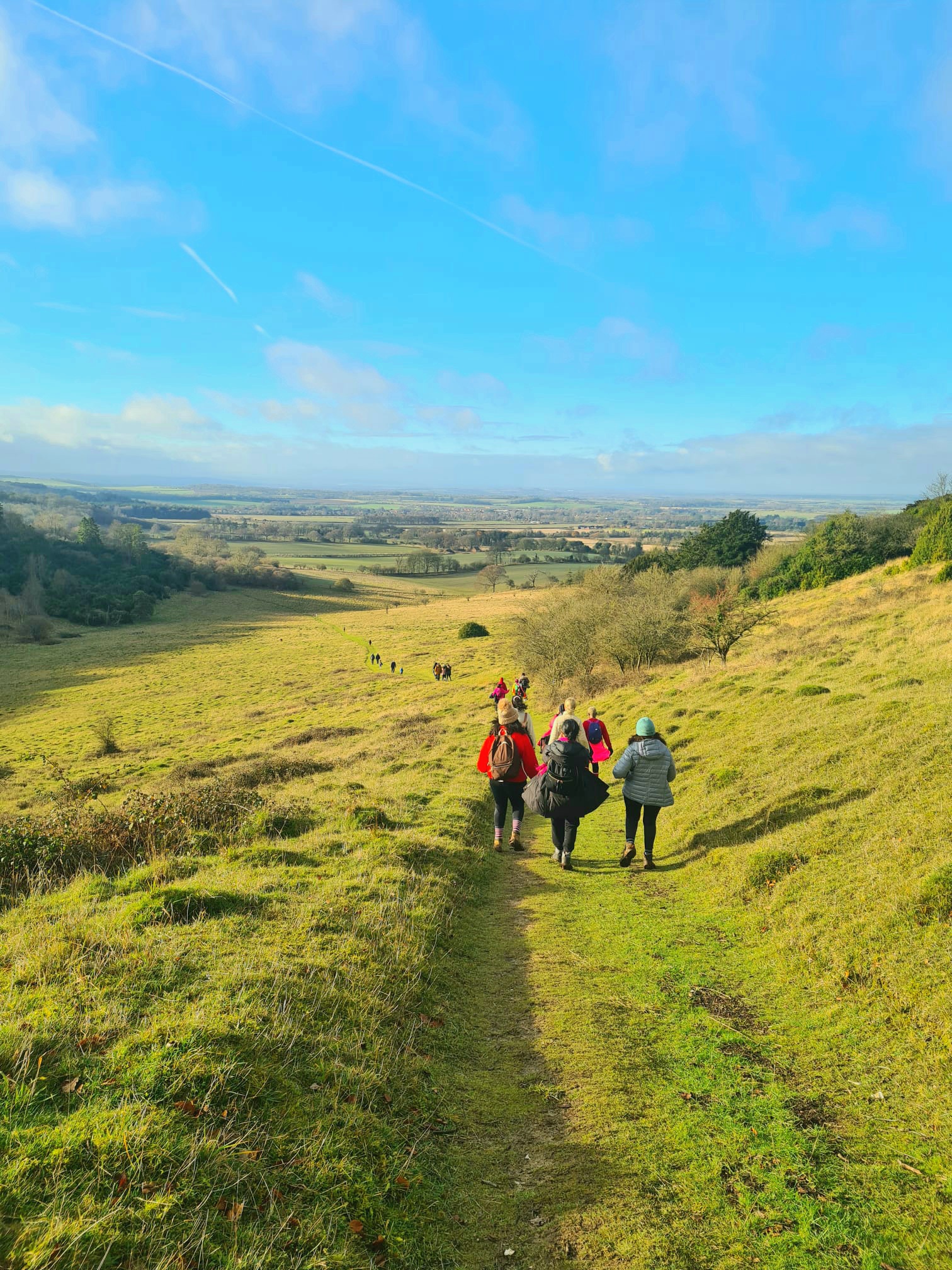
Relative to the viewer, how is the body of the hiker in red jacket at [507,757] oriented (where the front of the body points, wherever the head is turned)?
away from the camera

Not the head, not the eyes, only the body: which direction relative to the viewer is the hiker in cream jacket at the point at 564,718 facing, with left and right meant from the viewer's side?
facing away from the viewer

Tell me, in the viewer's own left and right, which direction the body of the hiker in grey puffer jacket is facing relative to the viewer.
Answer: facing away from the viewer

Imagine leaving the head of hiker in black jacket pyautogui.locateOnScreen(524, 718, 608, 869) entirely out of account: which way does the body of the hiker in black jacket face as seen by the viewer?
away from the camera

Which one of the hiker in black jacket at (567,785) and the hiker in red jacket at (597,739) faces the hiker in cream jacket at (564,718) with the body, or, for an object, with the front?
the hiker in black jacket

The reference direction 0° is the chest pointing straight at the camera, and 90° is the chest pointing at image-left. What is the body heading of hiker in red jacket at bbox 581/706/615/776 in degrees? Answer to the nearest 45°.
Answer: approximately 180°

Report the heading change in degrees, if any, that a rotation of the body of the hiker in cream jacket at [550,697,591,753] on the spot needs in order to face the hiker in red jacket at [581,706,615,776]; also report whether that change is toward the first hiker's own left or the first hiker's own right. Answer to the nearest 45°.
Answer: approximately 45° to the first hiker's own right

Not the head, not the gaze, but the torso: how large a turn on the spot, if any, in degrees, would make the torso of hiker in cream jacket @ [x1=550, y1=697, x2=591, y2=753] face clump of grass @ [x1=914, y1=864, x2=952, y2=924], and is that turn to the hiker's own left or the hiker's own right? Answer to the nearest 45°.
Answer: approximately 135° to the hiker's own right

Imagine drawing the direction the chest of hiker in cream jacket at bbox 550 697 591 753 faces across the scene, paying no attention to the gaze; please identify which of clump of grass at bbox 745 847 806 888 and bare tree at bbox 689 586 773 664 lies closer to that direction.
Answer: the bare tree

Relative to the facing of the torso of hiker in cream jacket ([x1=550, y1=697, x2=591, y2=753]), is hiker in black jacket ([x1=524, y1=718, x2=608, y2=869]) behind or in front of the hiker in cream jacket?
behind
